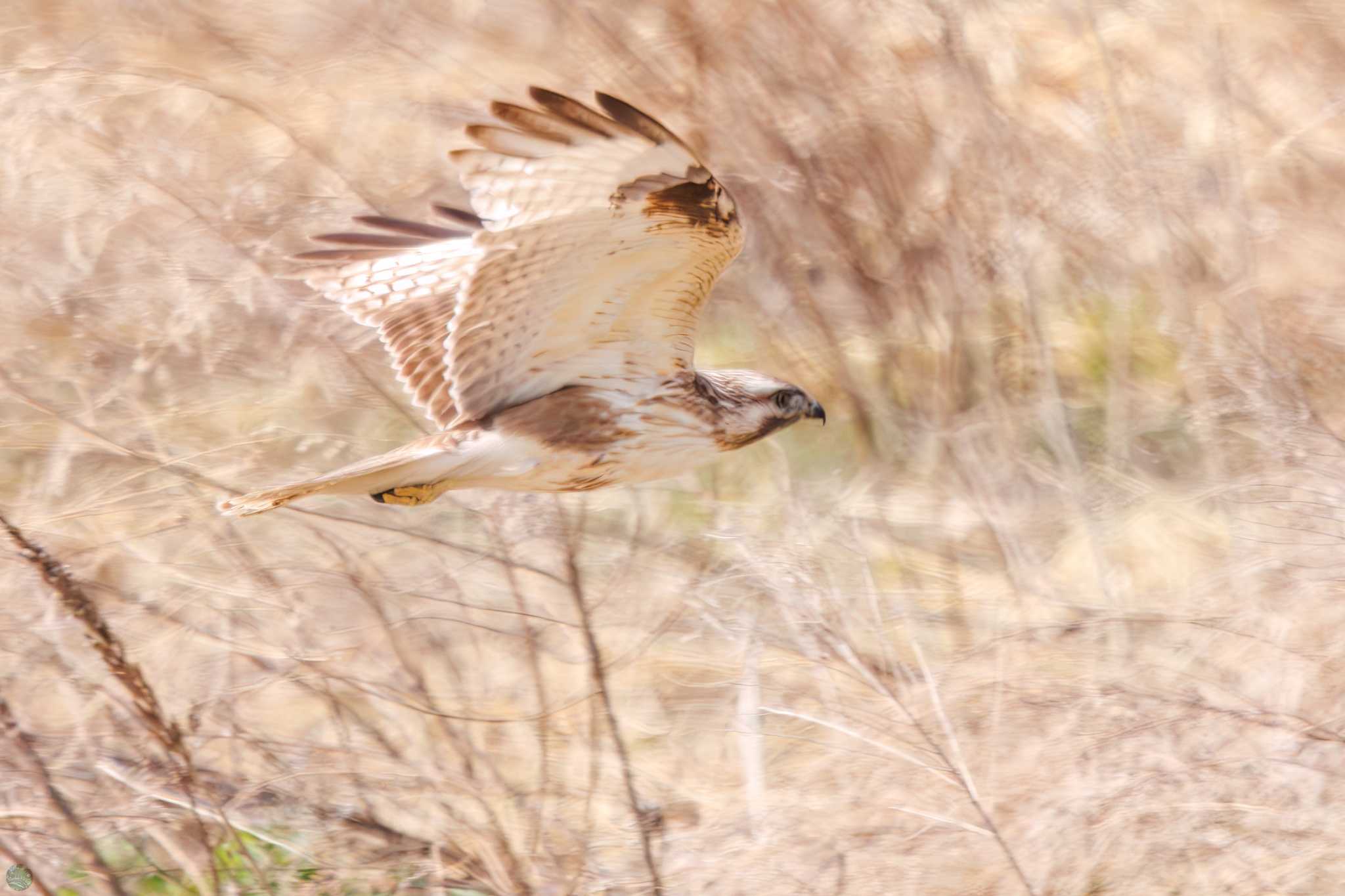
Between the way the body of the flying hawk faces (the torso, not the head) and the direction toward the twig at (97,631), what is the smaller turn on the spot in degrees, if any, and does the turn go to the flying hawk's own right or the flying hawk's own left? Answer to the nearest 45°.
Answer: approximately 135° to the flying hawk's own right

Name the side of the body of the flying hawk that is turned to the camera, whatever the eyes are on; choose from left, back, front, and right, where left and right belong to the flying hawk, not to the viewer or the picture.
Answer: right

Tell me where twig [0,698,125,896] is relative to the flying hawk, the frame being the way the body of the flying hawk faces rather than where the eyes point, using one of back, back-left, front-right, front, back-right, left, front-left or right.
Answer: back
